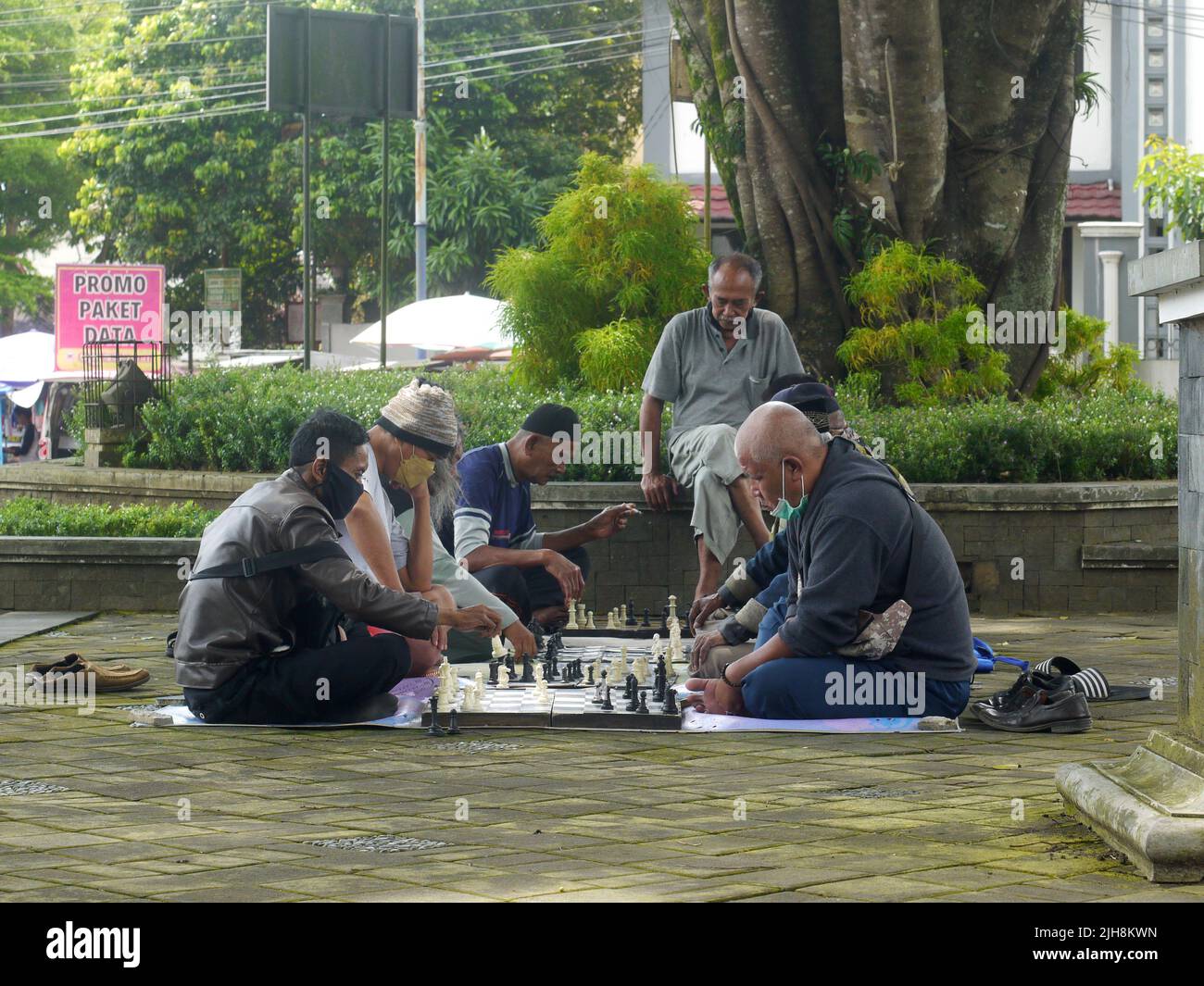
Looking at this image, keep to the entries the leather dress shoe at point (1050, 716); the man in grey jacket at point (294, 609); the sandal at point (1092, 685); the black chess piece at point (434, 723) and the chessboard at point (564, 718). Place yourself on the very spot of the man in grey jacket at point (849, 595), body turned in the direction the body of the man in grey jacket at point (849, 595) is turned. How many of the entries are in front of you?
3

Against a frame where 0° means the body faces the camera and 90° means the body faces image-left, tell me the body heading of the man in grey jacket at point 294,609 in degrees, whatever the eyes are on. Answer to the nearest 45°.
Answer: approximately 270°

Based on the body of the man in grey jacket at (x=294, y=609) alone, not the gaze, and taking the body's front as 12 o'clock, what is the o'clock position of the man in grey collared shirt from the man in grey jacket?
The man in grey collared shirt is roughly at 10 o'clock from the man in grey jacket.

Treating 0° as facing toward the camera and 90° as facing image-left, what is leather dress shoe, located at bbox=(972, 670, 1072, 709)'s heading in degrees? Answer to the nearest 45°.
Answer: approximately 90°

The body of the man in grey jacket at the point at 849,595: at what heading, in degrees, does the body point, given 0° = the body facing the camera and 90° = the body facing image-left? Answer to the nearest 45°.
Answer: approximately 90°

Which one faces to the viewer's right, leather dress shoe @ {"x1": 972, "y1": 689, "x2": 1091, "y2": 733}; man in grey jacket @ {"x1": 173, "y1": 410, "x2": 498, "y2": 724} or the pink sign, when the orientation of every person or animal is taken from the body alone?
the man in grey jacket

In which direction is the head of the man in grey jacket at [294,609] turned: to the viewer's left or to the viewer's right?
to the viewer's right

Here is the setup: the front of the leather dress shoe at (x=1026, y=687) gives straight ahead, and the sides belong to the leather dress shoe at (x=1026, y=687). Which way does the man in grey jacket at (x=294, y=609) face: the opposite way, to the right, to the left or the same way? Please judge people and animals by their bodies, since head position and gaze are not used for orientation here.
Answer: the opposite way

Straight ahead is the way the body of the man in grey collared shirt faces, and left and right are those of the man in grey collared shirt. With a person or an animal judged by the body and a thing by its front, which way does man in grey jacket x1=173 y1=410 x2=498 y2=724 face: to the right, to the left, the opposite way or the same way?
to the left

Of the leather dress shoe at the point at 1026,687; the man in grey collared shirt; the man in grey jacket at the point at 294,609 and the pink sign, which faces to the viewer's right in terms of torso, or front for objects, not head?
the man in grey jacket
